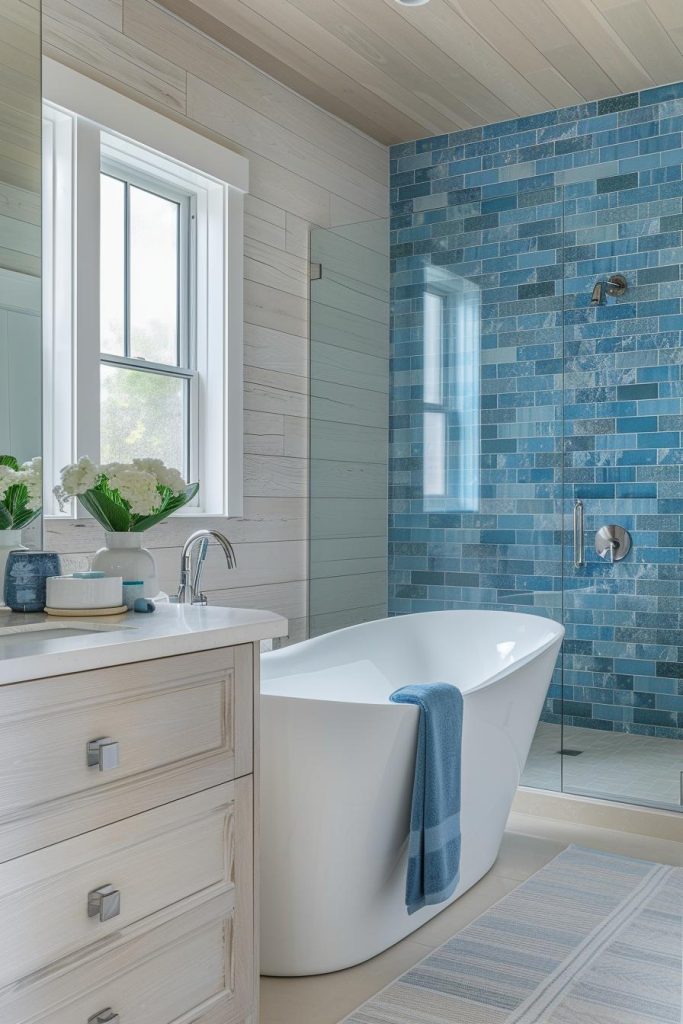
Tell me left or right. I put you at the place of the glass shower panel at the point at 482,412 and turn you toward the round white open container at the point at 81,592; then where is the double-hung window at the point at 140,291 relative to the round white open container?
right

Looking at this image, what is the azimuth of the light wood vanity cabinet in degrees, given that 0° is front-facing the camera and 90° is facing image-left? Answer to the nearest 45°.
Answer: approximately 315°

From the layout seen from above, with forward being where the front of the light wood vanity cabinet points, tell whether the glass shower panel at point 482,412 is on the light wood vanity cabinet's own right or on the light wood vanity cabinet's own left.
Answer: on the light wood vanity cabinet's own left

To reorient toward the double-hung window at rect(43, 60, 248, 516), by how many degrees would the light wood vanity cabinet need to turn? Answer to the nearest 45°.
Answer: approximately 135° to its left

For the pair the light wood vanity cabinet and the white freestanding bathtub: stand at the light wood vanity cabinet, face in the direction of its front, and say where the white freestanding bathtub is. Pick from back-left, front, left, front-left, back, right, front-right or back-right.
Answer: left

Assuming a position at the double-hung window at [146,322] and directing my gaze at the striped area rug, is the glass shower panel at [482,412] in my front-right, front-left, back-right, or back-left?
front-left

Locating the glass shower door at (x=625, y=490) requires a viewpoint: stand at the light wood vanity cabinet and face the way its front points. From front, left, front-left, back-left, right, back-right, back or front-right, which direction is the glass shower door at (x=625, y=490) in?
left
